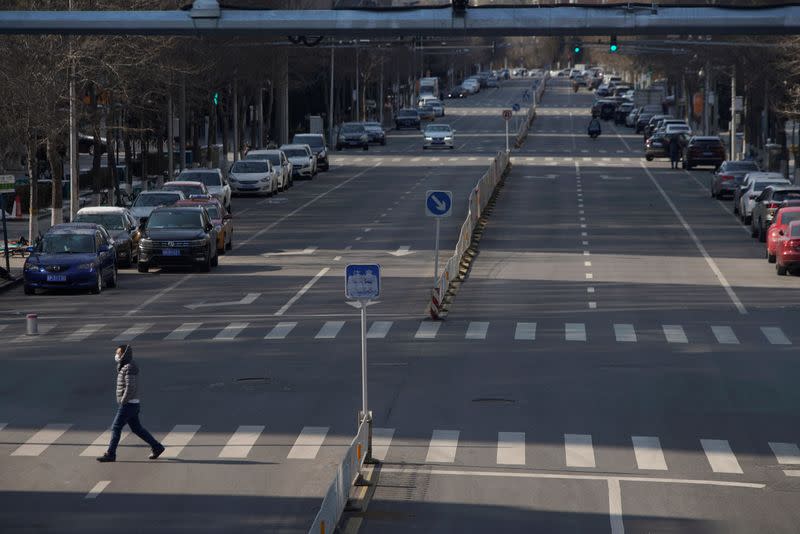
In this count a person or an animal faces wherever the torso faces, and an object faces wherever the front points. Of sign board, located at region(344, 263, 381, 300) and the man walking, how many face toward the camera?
1

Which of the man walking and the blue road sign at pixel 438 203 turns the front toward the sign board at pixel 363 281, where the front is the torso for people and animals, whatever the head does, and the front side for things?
the blue road sign

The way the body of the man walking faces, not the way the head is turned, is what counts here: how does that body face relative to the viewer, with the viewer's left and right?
facing to the left of the viewer

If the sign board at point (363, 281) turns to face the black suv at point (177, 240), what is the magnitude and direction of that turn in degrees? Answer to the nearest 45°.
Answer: approximately 180°

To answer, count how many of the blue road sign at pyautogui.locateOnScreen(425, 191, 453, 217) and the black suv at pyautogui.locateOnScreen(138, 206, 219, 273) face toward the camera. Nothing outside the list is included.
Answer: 2

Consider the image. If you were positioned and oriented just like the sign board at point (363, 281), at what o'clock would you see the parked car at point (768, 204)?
The parked car is roughly at 7 o'clock from the sign board.

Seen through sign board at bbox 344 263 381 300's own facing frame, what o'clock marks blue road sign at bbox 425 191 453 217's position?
The blue road sign is roughly at 6 o'clock from the sign board.

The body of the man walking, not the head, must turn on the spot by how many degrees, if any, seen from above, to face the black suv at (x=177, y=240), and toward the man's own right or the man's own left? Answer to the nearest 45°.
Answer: approximately 90° to the man's own right

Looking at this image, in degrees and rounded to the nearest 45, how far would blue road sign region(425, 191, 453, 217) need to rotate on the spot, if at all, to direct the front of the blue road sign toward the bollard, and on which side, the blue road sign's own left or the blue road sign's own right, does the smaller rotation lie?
approximately 45° to the blue road sign's own right

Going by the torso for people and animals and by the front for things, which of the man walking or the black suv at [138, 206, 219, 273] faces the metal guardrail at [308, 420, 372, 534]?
the black suv
